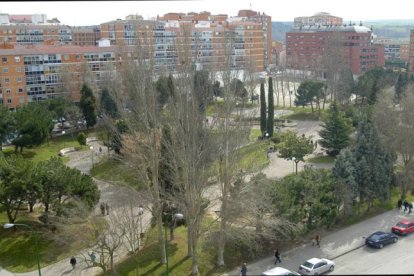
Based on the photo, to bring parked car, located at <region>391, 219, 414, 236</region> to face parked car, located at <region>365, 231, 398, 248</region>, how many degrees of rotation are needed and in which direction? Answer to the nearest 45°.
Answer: approximately 180°

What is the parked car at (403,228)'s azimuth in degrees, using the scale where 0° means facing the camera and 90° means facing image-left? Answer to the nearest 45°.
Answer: approximately 45°

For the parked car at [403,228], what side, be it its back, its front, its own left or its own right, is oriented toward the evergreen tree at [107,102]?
right

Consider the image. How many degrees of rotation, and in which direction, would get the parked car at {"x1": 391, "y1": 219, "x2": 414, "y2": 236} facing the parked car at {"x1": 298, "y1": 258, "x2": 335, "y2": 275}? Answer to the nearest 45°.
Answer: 0° — it already faces it

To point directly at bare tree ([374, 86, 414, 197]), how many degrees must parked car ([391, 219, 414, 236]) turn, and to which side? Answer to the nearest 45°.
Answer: approximately 135° to its right

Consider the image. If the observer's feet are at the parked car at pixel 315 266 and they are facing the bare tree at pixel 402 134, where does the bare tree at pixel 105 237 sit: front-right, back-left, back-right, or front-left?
back-left

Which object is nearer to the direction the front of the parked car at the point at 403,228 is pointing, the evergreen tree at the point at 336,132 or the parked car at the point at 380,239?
the parked car

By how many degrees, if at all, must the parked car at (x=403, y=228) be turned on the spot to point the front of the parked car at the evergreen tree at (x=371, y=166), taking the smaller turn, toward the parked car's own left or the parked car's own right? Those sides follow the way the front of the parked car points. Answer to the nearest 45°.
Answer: approximately 90° to the parked car's own right
